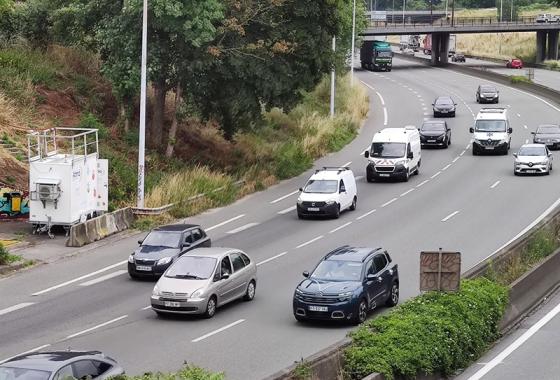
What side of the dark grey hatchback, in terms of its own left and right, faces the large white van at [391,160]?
back

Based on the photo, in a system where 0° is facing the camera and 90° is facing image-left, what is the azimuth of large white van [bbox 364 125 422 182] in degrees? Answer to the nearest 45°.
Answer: approximately 45°

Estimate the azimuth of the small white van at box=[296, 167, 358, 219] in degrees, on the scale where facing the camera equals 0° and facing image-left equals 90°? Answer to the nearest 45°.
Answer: approximately 45°

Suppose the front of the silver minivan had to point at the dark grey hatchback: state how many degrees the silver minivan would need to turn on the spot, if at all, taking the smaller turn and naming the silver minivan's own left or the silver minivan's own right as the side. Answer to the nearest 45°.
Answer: approximately 135° to the silver minivan's own right

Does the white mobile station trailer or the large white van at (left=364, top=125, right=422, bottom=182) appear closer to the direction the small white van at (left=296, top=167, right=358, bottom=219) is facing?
the white mobile station trailer
